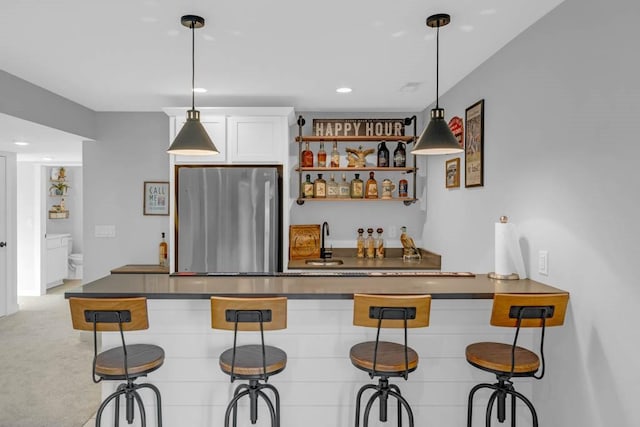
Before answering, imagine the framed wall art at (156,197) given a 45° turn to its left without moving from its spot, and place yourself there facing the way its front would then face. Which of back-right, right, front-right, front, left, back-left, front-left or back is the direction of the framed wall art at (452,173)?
front

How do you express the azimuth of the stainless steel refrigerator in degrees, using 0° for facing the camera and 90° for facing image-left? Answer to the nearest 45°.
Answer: approximately 0°

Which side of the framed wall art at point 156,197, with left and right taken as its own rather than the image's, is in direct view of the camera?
front

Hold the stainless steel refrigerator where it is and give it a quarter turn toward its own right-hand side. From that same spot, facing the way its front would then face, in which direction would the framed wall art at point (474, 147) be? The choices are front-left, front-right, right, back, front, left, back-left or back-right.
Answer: back-left

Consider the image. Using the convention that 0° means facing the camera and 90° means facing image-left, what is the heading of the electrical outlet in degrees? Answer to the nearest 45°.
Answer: approximately 45°

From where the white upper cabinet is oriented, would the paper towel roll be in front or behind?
in front

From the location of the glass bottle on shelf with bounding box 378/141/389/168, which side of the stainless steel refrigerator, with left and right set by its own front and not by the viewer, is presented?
left
